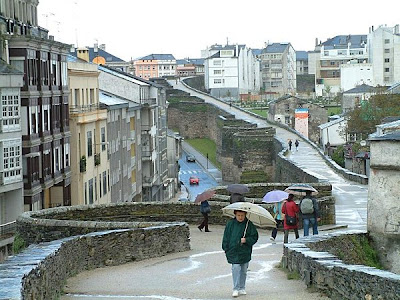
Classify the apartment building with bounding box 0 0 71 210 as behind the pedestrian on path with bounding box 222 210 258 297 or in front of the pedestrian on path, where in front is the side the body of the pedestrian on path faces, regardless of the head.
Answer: behind

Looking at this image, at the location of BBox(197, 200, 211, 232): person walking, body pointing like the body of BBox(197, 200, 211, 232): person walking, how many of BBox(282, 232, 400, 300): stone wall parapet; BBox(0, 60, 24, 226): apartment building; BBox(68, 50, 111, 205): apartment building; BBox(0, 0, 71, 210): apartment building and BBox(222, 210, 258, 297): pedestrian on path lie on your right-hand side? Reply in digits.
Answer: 2

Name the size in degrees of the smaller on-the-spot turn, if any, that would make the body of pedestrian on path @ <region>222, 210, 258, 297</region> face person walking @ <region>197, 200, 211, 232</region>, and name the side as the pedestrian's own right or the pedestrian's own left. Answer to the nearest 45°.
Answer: approximately 180°

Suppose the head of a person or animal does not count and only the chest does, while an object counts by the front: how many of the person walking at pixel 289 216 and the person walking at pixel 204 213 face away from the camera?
1
